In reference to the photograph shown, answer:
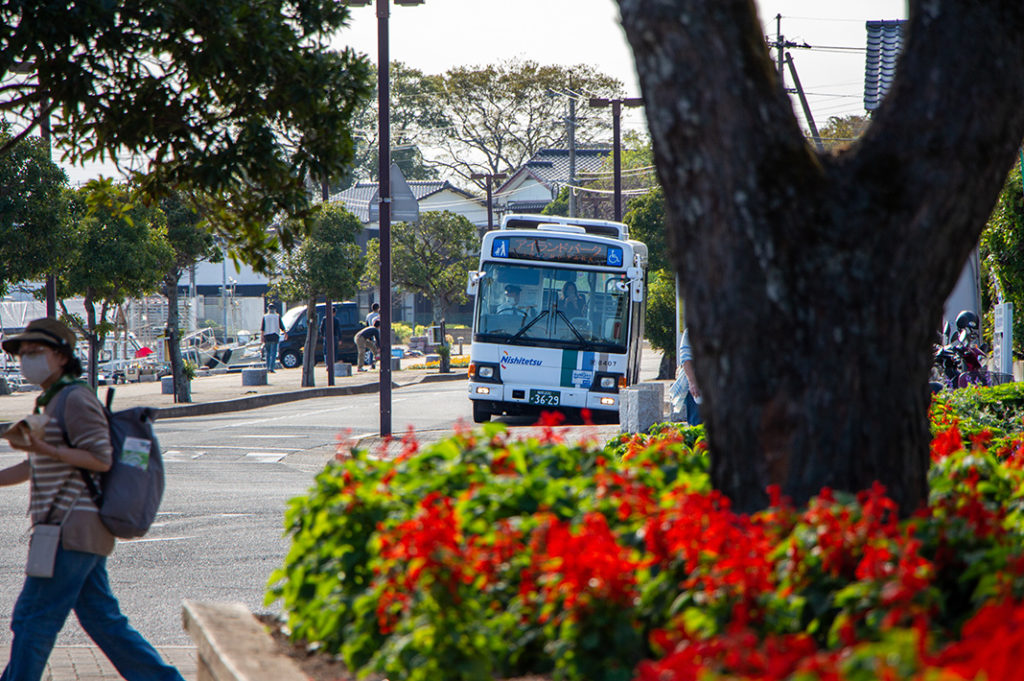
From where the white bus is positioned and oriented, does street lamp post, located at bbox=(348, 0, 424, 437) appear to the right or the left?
on its right

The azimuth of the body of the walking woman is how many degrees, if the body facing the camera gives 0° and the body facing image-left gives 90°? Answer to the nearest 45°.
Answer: approximately 90°

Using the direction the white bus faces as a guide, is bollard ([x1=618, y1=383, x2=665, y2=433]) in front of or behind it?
in front

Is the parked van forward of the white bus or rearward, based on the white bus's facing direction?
rearward

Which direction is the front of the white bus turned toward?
toward the camera

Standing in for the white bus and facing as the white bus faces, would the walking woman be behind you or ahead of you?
ahead

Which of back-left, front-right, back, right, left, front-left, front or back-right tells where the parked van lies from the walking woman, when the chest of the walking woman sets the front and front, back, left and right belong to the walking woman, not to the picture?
right

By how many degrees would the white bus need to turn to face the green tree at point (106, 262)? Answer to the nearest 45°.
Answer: approximately 135° to its right

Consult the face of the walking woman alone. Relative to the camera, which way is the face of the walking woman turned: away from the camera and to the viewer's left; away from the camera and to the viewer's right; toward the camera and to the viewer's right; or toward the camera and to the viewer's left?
toward the camera and to the viewer's left

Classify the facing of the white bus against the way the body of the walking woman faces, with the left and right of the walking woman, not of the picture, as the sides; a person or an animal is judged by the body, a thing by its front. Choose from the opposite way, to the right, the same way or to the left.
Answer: to the left

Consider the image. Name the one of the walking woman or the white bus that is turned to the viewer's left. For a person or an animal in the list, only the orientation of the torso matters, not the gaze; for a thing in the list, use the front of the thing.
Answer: the walking woman

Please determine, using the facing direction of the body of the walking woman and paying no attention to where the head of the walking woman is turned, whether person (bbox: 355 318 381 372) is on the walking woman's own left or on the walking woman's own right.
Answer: on the walking woman's own right

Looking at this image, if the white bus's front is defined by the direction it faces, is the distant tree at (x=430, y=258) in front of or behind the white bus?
behind

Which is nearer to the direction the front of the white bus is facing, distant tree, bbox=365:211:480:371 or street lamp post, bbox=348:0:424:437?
the street lamp post

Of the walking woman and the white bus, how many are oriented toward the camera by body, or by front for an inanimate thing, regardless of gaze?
1

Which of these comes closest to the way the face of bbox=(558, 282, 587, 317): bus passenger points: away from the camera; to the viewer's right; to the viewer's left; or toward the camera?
toward the camera
